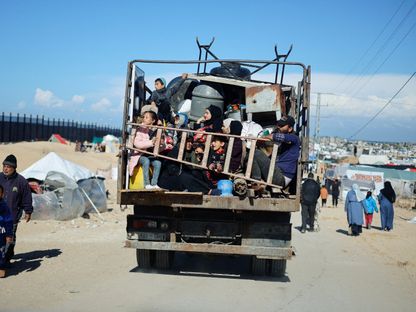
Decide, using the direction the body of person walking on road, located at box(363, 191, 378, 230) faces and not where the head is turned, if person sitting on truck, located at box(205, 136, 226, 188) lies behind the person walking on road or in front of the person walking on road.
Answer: behind

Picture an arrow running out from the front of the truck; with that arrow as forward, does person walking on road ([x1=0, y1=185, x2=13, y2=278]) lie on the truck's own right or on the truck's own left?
on the truck's own left

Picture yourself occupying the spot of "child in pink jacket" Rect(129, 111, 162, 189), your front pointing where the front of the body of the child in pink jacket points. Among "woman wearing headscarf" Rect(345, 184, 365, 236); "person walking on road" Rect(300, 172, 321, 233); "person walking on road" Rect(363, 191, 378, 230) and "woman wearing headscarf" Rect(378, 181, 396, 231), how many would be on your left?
4

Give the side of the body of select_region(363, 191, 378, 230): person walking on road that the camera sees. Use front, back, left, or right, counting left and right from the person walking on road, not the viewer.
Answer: back

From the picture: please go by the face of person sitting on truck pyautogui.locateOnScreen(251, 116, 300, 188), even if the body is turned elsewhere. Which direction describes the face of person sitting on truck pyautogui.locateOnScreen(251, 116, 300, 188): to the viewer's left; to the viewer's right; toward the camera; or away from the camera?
to the viewer's left

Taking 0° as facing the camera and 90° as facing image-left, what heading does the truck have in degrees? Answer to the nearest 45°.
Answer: approximately 180°

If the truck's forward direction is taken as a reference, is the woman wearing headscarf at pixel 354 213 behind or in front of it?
in front

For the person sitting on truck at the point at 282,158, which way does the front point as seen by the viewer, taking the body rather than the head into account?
to the viewer's left

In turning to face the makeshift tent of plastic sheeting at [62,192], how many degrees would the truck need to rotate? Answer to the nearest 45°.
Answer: approximately 45° to its left

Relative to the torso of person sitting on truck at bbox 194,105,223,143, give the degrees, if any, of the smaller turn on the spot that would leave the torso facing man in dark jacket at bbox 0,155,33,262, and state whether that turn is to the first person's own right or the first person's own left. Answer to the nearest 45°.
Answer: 0° — they already face them
